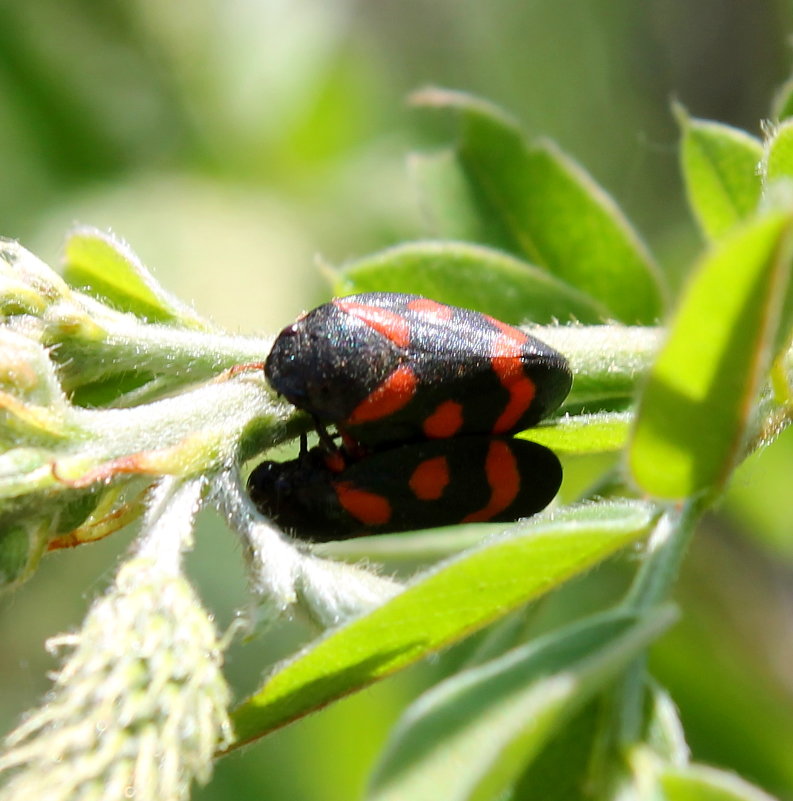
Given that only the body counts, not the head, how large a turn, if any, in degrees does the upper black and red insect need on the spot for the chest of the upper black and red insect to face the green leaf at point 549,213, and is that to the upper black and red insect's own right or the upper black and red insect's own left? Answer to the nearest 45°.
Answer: approximately 135° to the upper black and red insect's own right

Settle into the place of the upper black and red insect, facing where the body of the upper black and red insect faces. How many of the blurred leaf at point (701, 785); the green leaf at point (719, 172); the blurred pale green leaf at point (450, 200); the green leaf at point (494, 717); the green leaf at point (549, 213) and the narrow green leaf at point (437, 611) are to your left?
3

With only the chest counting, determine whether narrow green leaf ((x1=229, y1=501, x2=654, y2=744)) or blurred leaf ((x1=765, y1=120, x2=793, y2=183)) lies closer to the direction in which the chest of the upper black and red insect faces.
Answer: the narrow green leaf

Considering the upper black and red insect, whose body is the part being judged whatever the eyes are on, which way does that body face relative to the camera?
to the viewer's left

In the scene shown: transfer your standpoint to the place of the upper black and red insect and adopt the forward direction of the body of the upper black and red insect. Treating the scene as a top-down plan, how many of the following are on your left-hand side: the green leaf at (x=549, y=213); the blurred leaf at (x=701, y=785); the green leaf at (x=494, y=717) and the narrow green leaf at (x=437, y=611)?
3

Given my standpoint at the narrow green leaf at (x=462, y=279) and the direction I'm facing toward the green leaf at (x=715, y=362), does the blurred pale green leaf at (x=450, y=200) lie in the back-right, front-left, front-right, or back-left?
back-left

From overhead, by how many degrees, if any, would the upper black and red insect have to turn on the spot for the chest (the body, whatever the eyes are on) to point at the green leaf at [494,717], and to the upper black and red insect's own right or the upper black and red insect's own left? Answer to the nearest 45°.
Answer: approximately 90° to the upper black and red insect's own left

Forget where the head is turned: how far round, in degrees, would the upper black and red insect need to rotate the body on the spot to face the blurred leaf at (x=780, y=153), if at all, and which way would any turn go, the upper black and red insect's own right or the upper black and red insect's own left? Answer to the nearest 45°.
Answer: approximately 180°

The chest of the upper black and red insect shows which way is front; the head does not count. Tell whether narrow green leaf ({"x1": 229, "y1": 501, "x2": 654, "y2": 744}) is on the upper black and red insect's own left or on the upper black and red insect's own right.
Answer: on the upper black and red insect's own left
